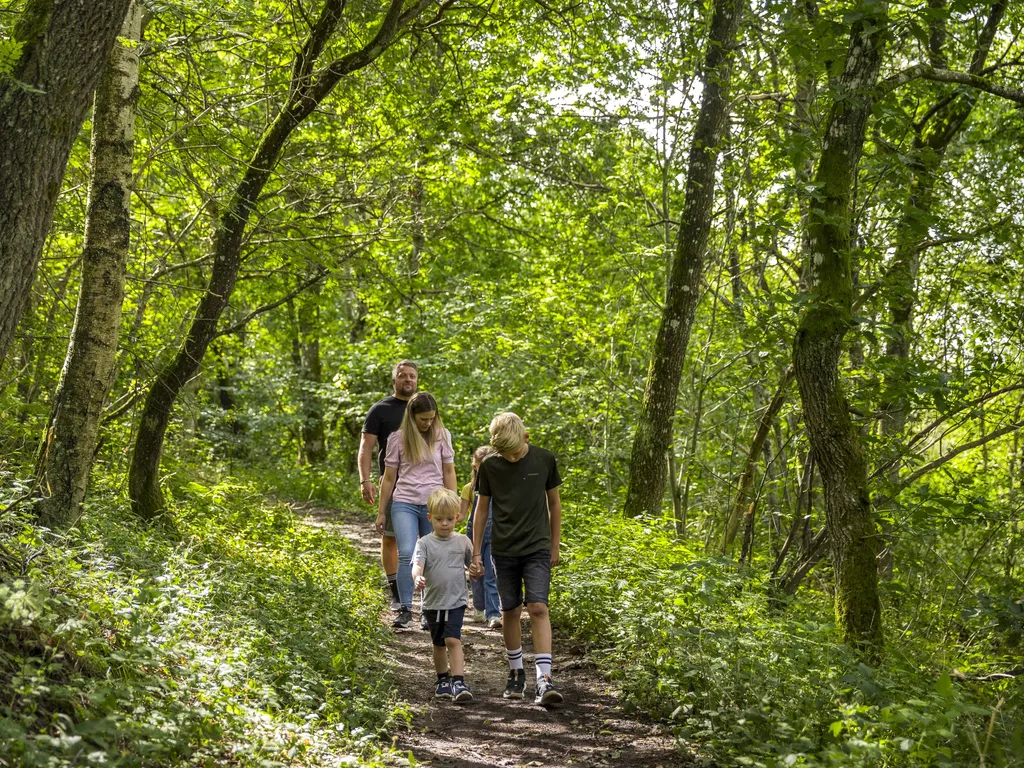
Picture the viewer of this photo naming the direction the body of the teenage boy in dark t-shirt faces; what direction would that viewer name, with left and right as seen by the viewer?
facing the viewer

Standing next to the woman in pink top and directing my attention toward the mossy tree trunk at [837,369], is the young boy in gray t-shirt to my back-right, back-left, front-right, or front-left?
front-right

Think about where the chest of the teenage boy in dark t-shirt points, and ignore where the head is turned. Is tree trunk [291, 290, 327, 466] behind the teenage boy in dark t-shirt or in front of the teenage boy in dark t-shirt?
behind

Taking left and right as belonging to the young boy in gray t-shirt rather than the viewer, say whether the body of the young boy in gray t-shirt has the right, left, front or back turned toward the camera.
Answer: front

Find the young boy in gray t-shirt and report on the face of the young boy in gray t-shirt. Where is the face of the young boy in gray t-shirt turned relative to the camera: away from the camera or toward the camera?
toward the camera

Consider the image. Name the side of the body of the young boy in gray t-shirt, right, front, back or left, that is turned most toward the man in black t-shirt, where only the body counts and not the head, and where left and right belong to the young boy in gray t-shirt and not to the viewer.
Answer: back

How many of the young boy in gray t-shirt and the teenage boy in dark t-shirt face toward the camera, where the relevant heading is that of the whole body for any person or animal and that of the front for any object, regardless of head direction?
2

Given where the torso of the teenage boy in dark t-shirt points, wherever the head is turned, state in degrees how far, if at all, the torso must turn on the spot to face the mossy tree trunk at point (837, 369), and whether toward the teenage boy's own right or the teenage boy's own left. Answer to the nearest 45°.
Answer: approximately 90° to the teenage boy's own left

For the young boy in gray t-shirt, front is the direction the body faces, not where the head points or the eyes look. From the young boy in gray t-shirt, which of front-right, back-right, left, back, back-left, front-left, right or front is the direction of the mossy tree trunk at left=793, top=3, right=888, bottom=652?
left

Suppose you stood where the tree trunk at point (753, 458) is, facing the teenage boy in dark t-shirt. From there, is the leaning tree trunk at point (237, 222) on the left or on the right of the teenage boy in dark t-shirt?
right

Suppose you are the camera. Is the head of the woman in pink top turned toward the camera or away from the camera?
toward the camera

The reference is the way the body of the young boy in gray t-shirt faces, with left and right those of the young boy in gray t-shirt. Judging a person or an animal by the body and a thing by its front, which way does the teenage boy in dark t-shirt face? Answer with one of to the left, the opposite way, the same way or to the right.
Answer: the same way

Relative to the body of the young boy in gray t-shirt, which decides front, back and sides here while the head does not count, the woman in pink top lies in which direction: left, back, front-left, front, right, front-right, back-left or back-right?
back
